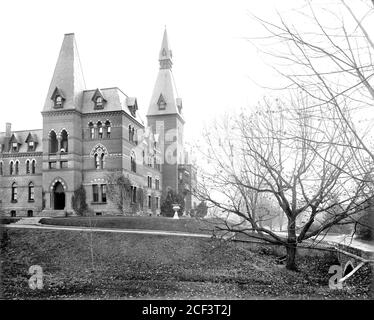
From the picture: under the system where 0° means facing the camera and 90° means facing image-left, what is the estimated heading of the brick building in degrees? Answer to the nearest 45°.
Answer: approximately 0°
